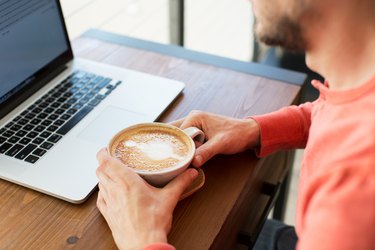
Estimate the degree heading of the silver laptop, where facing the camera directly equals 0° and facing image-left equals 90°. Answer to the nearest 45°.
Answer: approximately 315°

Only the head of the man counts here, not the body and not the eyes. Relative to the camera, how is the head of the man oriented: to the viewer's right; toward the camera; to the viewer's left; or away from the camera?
to the viewer's left

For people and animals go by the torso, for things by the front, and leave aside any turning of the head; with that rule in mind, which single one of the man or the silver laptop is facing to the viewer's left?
the man

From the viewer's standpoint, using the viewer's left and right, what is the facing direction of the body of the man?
facing to the left of the viewer

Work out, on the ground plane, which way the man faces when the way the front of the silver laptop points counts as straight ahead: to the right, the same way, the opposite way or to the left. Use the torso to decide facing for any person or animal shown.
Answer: the opposite way

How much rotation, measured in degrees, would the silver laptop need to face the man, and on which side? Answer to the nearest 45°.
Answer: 0° — it already faces them

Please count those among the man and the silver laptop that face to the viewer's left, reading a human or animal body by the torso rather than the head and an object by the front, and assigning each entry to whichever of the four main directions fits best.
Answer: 1
